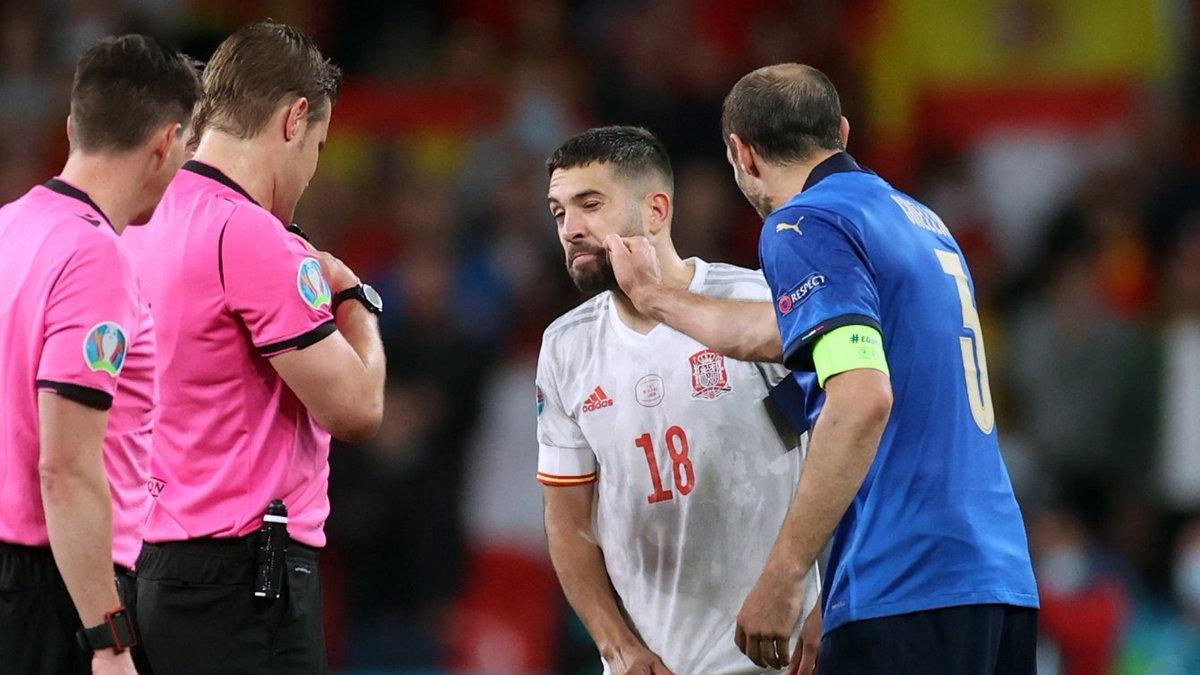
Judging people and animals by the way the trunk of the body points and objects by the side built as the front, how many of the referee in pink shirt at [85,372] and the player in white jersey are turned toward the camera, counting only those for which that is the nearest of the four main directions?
1

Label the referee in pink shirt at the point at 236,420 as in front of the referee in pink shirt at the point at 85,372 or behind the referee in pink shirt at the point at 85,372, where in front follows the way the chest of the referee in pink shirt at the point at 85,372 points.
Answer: in front

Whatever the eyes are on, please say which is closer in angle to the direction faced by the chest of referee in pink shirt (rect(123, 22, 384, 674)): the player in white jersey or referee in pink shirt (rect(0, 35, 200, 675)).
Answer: the player in white jersey

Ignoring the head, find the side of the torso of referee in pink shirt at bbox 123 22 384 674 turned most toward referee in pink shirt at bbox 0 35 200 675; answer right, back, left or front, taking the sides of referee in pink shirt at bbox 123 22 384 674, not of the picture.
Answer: back

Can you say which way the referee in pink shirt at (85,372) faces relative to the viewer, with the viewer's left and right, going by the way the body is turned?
facing away from the viewer and to the right of the viewer

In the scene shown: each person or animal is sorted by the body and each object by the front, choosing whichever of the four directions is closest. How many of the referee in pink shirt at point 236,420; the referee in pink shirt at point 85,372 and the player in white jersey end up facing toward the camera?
1

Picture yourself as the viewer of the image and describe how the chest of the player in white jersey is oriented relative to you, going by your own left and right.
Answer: facing the viewer

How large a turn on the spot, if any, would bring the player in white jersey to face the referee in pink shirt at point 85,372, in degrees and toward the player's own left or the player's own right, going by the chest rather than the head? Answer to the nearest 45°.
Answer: approximately 45° to the player's own right

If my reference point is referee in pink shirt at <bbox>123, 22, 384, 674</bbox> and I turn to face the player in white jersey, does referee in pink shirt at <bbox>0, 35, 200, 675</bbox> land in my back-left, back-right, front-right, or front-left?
back-right

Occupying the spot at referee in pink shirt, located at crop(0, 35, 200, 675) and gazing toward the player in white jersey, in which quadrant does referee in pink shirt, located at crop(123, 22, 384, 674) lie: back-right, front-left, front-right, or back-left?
front-left

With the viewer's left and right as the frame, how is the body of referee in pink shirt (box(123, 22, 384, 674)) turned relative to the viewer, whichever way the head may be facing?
facing away from the viewer and to the right of the viewer

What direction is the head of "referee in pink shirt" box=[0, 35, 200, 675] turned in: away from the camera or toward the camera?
away from the camera

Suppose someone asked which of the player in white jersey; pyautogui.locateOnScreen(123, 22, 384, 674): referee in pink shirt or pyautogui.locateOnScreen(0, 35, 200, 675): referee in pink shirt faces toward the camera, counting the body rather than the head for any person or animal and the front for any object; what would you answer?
the player in white jersey
